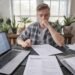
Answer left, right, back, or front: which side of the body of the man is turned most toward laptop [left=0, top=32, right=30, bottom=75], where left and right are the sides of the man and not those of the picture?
front

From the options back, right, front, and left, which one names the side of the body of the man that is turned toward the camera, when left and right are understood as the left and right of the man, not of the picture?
front

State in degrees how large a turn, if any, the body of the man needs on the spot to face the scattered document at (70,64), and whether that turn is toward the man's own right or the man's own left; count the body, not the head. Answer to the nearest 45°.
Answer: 0° — they already face it

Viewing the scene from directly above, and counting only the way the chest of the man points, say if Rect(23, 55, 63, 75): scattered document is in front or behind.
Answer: in front

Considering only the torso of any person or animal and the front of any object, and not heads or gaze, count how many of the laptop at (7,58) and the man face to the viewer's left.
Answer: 0

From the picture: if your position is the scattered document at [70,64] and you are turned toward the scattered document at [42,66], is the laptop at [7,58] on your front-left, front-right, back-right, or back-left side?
front-right
